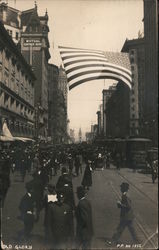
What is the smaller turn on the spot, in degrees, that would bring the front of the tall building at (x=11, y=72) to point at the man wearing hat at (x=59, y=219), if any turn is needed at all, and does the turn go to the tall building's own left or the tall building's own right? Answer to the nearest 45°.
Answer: approximately 90° to the tall building's own right

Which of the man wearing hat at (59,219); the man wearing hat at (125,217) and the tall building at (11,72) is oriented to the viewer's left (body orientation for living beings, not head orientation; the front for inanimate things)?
the man wearing hat at (125,217)

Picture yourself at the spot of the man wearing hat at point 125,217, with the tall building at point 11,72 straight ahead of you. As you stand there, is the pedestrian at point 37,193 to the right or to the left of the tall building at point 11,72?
left

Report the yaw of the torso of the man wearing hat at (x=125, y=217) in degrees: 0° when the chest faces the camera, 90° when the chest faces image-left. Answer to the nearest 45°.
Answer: approximately 90°

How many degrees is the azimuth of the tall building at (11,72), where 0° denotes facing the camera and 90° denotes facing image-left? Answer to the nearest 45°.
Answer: approximately 270°

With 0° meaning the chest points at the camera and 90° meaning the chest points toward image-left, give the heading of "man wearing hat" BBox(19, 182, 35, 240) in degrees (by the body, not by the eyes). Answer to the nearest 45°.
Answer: approximately 315°

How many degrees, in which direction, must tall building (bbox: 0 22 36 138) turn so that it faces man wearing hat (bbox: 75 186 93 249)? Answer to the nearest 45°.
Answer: approximately 90° to its right

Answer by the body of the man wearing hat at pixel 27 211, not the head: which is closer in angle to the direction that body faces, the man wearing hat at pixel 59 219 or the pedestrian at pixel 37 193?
the man wearing hat

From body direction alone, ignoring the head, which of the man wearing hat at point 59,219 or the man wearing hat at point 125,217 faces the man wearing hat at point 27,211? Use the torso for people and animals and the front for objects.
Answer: the man wearing hat at point 125,217
